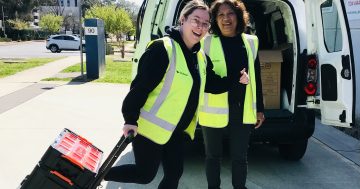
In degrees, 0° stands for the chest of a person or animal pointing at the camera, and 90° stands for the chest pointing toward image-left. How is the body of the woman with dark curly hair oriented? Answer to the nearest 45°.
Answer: approximately 0°

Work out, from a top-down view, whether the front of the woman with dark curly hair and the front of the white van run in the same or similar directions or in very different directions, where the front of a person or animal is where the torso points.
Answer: very different directions

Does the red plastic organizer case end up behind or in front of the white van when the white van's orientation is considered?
behind

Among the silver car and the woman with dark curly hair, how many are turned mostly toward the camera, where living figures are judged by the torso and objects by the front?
1

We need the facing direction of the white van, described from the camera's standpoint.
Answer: facing away from the viewer
